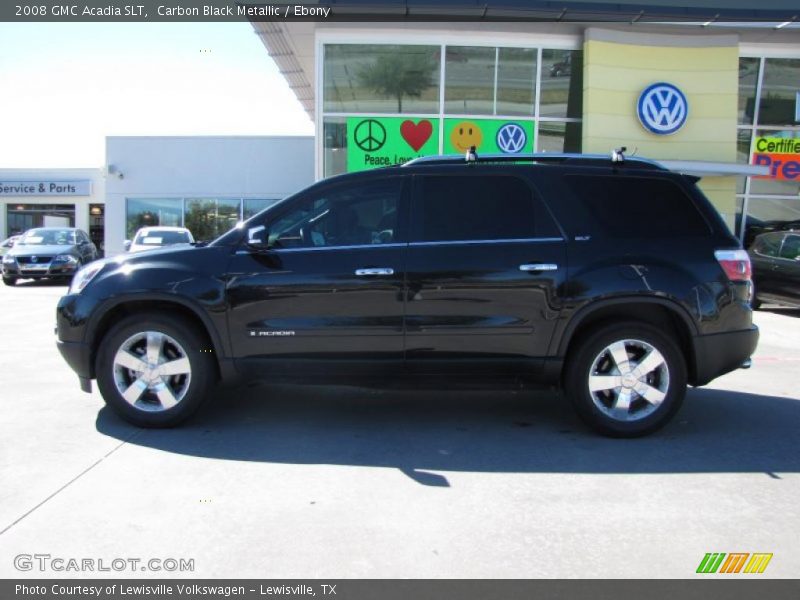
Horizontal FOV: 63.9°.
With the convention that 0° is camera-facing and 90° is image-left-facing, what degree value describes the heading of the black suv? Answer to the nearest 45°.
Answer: approximately 90°

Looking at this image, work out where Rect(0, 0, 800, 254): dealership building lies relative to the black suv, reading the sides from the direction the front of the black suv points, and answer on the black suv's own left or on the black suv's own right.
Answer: on the black suv's own right

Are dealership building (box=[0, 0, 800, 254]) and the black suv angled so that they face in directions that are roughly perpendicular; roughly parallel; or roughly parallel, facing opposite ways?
roughly perpendicular

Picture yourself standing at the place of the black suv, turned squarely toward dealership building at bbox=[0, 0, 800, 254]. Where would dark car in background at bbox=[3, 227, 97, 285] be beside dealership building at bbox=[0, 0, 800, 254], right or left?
left

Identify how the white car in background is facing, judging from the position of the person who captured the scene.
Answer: facing the viewer

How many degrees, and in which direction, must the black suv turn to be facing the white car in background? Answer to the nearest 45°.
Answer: approximately 45° to its right

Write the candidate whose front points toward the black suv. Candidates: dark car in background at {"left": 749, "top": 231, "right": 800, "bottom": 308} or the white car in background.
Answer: the white car in background

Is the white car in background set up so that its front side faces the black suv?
yes

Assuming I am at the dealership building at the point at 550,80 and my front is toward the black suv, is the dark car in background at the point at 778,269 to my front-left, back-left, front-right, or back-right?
front-left

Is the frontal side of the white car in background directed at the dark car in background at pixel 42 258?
no

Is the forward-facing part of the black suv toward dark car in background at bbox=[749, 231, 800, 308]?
no

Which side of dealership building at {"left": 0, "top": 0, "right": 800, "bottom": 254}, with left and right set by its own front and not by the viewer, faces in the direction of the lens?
front
